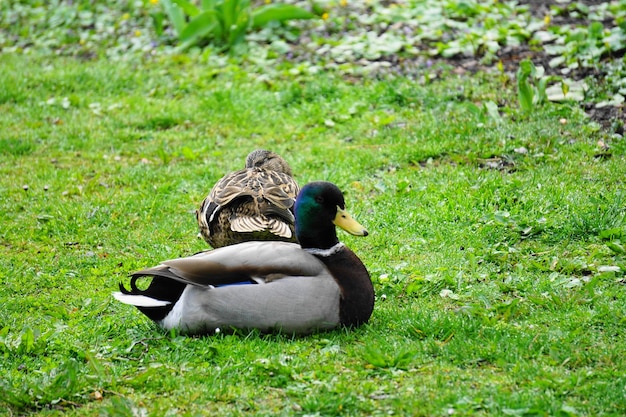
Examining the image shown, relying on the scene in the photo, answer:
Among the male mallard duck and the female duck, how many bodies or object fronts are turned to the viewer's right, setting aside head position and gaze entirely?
1

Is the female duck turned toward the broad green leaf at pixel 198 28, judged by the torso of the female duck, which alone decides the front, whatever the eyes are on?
yes

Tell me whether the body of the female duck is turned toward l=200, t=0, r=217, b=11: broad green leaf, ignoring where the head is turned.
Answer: yes

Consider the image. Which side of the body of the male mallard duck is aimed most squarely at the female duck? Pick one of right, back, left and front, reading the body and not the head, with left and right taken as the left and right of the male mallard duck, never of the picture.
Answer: left

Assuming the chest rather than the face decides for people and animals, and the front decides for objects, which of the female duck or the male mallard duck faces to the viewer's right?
the male mallard duck

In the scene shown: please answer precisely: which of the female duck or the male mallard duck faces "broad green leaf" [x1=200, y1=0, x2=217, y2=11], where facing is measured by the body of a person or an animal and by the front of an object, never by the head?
the female duck

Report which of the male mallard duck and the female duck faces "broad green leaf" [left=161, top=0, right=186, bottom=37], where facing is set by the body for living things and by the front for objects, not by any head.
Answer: the female duck

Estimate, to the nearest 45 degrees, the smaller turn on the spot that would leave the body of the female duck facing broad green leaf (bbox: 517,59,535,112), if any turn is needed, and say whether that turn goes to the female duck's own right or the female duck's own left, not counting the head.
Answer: approximately 45° to the female duck's own right

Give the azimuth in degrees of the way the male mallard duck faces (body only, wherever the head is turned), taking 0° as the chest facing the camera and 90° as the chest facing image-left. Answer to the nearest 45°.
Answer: approximately 270°

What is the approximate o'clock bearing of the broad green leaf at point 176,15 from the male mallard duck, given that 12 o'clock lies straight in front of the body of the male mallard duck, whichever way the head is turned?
The broad green leaf is roughly at 9 o'clock from the male mallard duck.

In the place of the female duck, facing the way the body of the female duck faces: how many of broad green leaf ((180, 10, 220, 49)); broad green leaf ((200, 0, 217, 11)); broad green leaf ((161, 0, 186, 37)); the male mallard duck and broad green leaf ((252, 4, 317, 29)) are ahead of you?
4

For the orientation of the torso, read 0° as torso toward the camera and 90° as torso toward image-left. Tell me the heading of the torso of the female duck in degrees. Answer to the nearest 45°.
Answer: approximately 180°

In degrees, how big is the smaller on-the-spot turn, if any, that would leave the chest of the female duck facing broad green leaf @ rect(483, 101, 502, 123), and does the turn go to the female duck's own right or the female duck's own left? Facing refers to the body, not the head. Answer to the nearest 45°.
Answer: approximately 45° to the female duck's own right

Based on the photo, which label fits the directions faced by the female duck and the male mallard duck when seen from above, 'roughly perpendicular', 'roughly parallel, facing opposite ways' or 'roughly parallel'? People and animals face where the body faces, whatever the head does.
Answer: roughly perpendicular
